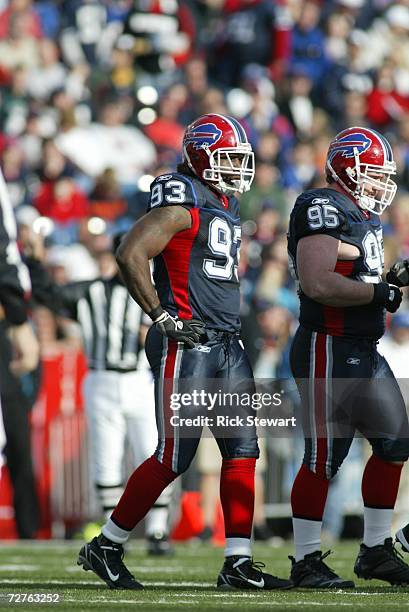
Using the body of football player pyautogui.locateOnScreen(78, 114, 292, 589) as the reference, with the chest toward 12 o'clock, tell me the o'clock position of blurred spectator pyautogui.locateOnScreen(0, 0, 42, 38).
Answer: The blurred spectator is roughly at 7 o'clock from the football player.

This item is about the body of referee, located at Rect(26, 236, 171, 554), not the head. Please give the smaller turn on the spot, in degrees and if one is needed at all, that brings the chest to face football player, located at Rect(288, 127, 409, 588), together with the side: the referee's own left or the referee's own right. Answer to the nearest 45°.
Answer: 0° — they already face them

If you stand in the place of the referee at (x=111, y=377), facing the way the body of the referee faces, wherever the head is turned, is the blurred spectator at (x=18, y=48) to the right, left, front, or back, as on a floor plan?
back

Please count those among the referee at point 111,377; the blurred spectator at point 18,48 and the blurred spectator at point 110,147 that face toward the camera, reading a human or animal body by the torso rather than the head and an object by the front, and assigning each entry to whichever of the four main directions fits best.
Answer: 3

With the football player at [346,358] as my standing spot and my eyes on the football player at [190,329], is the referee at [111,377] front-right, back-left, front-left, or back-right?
front-right

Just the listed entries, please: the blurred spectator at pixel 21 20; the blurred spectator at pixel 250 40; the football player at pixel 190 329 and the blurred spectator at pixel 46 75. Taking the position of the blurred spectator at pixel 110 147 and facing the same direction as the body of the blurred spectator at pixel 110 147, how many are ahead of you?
1

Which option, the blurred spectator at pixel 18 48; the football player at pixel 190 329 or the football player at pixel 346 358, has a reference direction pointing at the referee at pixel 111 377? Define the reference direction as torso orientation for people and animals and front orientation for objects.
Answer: the blurred spectator

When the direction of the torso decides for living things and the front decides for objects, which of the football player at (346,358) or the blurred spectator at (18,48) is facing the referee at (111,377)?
the blurred spectator

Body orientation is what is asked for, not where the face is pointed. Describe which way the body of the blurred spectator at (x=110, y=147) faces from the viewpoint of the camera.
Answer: toward the camera

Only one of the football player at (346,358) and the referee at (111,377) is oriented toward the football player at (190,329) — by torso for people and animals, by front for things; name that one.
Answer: the referee

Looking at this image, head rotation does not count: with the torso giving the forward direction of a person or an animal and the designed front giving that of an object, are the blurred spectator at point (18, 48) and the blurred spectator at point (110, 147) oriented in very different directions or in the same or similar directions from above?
same or similar directions

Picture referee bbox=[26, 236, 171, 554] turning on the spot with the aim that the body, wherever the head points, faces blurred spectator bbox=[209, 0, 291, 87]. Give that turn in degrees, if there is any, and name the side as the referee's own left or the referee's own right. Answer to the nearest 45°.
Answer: approximately 180°

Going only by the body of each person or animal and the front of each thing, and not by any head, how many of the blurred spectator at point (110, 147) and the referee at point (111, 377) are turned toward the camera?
2

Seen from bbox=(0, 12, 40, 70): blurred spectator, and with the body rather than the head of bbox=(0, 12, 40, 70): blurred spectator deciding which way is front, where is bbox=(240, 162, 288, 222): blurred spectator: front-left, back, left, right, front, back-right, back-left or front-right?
front-left
